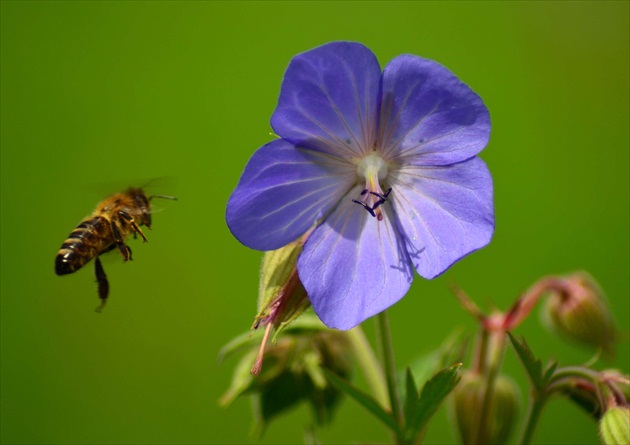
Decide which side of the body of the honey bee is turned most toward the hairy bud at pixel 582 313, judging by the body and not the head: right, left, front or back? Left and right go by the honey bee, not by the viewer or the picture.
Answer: front

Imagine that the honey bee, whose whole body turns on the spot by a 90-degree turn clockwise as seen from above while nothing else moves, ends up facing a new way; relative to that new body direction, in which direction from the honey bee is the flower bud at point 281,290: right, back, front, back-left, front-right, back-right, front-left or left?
front-left

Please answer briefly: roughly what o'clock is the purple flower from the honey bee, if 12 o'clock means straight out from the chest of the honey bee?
The purple flower is roughly at 1 o'clock from the honey bee.

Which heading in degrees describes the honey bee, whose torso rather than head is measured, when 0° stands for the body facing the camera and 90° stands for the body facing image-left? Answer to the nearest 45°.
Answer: approximately 270°
